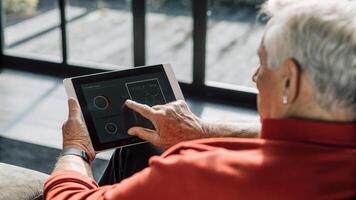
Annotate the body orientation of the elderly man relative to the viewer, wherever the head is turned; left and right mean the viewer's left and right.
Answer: facing away from the viewer and to the left of the viewer

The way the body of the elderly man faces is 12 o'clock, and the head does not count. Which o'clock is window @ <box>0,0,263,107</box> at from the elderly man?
The window is roughly at 1 o'clock from the elderly man.

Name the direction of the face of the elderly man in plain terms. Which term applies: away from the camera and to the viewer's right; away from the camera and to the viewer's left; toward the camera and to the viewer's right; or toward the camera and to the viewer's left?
away from the camera and to the viewer's left
